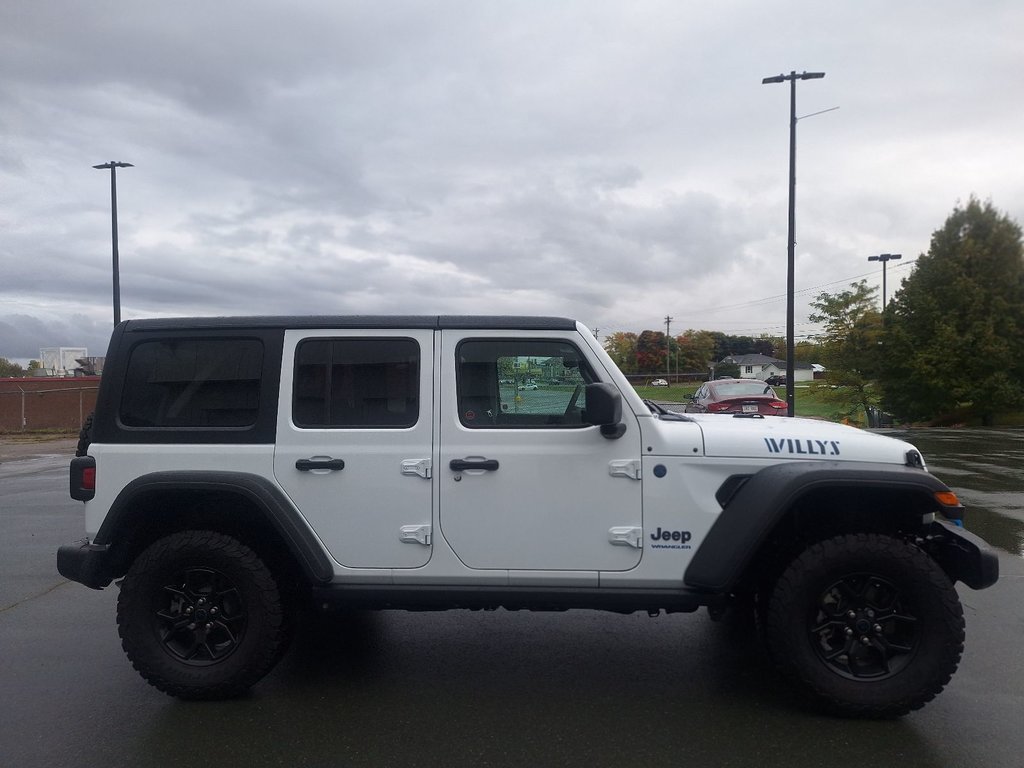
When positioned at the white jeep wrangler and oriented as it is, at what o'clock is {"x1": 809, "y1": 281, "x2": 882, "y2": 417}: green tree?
The green tree is roughly at 10 o'clock from the white jeep wrangler.

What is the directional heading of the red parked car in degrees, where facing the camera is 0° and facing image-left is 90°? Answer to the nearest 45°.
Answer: approximately 135°

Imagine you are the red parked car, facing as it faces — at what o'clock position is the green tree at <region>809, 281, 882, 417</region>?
The green tree is roughly at 2 o'clock from the red parked car.

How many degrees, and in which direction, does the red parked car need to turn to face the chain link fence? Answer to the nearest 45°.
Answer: approximately 45° to its left

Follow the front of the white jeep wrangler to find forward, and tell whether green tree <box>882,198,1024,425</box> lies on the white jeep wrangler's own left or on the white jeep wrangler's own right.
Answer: on the white jeep wrangler's own left

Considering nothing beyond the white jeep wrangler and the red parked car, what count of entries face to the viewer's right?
1

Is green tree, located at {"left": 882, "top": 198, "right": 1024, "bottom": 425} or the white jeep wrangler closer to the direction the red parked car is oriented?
the green tree

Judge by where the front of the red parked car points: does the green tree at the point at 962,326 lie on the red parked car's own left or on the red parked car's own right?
on the red parked car's own right

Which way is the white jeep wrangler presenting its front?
to the viewer's right
